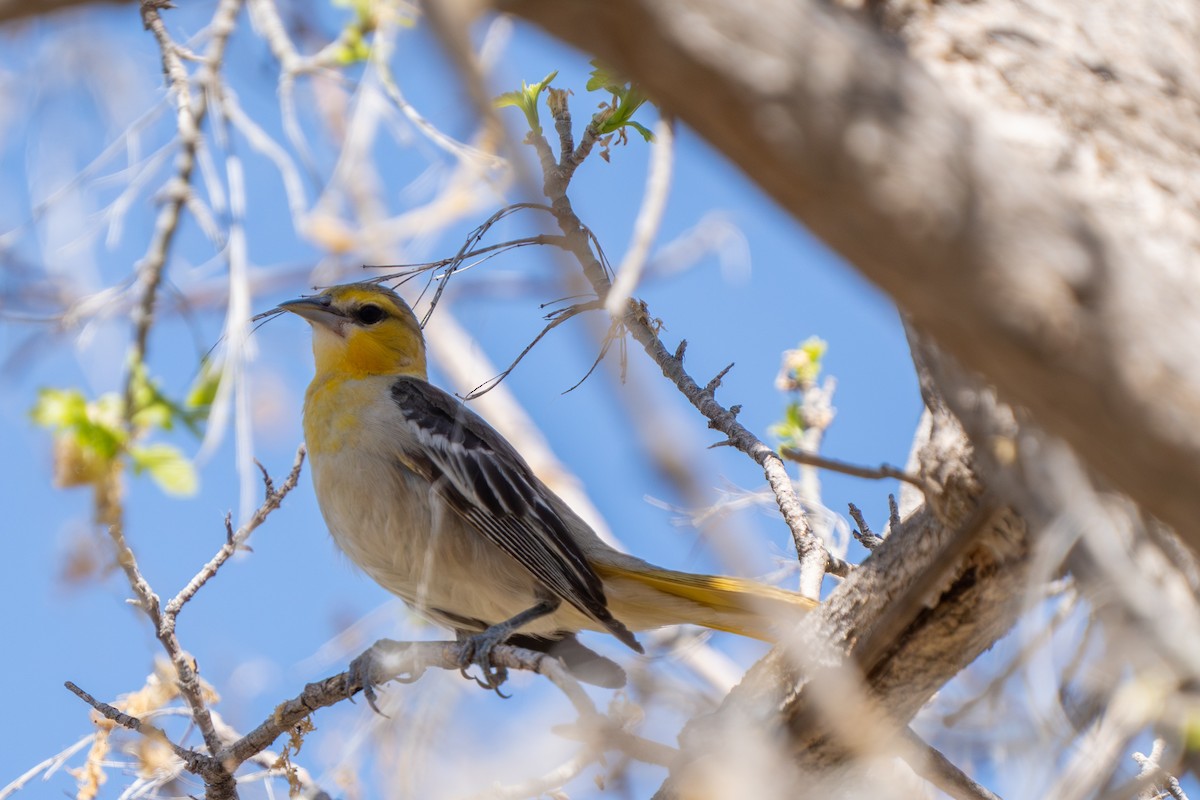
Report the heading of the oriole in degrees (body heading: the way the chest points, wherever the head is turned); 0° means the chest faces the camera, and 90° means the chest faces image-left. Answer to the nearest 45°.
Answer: approximately 90°

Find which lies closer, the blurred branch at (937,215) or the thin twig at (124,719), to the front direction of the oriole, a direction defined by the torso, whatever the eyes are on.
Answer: the thin twig
